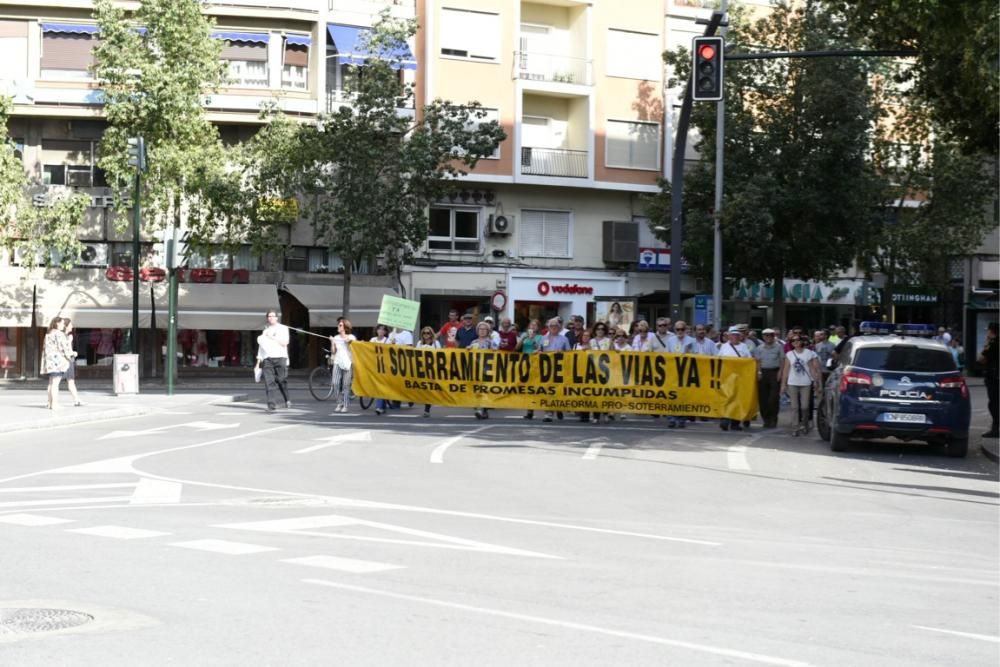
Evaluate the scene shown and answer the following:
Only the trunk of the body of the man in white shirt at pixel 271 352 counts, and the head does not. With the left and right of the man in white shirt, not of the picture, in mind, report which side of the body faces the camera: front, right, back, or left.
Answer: front

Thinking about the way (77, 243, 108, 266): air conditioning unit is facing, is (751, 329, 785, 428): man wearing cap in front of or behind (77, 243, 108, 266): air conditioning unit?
in front

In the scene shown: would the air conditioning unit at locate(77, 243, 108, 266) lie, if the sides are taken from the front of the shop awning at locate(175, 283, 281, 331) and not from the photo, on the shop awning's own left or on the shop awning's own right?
on the shop awning's own right

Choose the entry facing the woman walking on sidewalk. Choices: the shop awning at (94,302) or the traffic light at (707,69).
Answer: the shop awning

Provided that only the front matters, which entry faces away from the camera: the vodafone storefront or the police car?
the police car

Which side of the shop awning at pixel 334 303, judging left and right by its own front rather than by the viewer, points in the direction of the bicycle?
front

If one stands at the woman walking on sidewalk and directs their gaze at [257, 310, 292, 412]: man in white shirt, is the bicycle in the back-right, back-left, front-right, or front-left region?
front-left

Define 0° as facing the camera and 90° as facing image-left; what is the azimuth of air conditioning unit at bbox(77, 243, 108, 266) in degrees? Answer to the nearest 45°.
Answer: approximately 0°

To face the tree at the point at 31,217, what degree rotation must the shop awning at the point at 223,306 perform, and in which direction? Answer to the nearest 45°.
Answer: approximately 90° to its right

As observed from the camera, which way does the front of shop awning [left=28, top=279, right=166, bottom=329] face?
facing the viewer

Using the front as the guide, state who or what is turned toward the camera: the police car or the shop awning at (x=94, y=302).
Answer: the shop awning

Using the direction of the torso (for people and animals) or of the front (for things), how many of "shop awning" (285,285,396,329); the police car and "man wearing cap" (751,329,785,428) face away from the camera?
1

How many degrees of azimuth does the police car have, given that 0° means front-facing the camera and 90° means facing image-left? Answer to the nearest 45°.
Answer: approximately 180°

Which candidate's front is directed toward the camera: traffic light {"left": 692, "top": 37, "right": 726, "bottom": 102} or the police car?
the traffic light

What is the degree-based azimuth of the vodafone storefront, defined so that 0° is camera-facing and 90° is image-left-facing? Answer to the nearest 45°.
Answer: approximately 0°

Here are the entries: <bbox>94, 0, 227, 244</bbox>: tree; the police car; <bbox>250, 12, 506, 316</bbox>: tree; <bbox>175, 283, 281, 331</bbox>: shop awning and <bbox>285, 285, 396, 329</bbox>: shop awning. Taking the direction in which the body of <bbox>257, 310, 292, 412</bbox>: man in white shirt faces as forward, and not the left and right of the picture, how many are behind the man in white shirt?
4

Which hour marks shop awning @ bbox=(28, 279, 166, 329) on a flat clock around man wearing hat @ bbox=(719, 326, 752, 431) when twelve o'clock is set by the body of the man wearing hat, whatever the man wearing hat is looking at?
The shop awning is roughly at 4 o'clock from the man wearing hat.

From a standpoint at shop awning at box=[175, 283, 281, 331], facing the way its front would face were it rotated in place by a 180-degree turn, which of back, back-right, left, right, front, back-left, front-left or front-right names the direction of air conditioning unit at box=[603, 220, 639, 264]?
right
